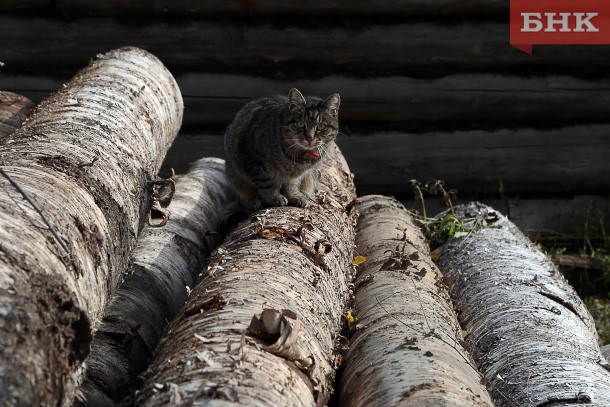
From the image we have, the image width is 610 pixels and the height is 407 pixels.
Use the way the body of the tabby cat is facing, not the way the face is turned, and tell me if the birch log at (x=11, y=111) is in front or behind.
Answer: behind

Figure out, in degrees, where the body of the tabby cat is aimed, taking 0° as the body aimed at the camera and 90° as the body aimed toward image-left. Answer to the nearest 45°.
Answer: approximately 315°

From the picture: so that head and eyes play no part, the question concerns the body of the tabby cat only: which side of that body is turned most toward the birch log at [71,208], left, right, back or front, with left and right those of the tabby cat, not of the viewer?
right

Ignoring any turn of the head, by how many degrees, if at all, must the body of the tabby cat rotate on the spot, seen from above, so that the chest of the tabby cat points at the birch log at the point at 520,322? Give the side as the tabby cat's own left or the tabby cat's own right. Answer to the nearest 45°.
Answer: approximately 45° to the tabby cat's own left
